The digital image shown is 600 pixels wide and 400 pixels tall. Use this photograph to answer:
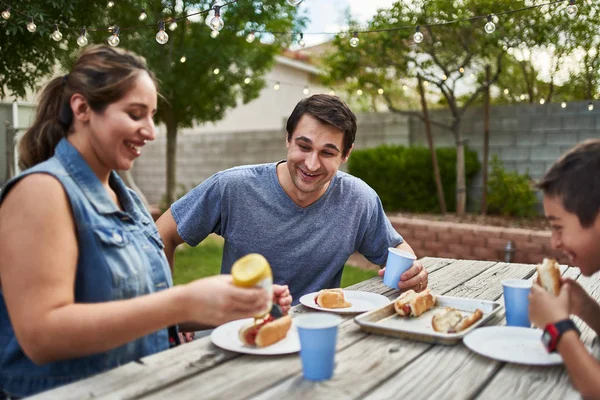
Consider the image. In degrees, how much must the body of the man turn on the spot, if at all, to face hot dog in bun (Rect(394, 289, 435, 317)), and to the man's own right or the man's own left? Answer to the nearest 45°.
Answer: approximately 45° to the man's own left

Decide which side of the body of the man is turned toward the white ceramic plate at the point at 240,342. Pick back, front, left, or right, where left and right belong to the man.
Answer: front

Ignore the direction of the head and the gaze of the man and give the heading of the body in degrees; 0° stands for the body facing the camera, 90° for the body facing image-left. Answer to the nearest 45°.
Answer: approximately 0°

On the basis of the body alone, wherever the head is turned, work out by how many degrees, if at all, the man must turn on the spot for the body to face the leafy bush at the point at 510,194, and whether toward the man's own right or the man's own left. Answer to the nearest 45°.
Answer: approximately 135° to the man's own left

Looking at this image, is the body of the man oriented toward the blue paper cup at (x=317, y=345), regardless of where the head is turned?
yes

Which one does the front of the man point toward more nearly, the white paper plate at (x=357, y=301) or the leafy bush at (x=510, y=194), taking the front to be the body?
the white paper plate

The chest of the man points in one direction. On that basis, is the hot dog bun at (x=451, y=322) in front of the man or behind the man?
in front

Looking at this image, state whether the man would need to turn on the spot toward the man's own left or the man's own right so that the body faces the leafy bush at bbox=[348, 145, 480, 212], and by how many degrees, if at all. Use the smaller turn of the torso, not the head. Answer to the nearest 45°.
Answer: approximately 180°

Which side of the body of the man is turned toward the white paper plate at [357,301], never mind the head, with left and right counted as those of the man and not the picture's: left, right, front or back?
front

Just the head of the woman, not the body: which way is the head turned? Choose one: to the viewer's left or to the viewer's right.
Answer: to the viewer's right
